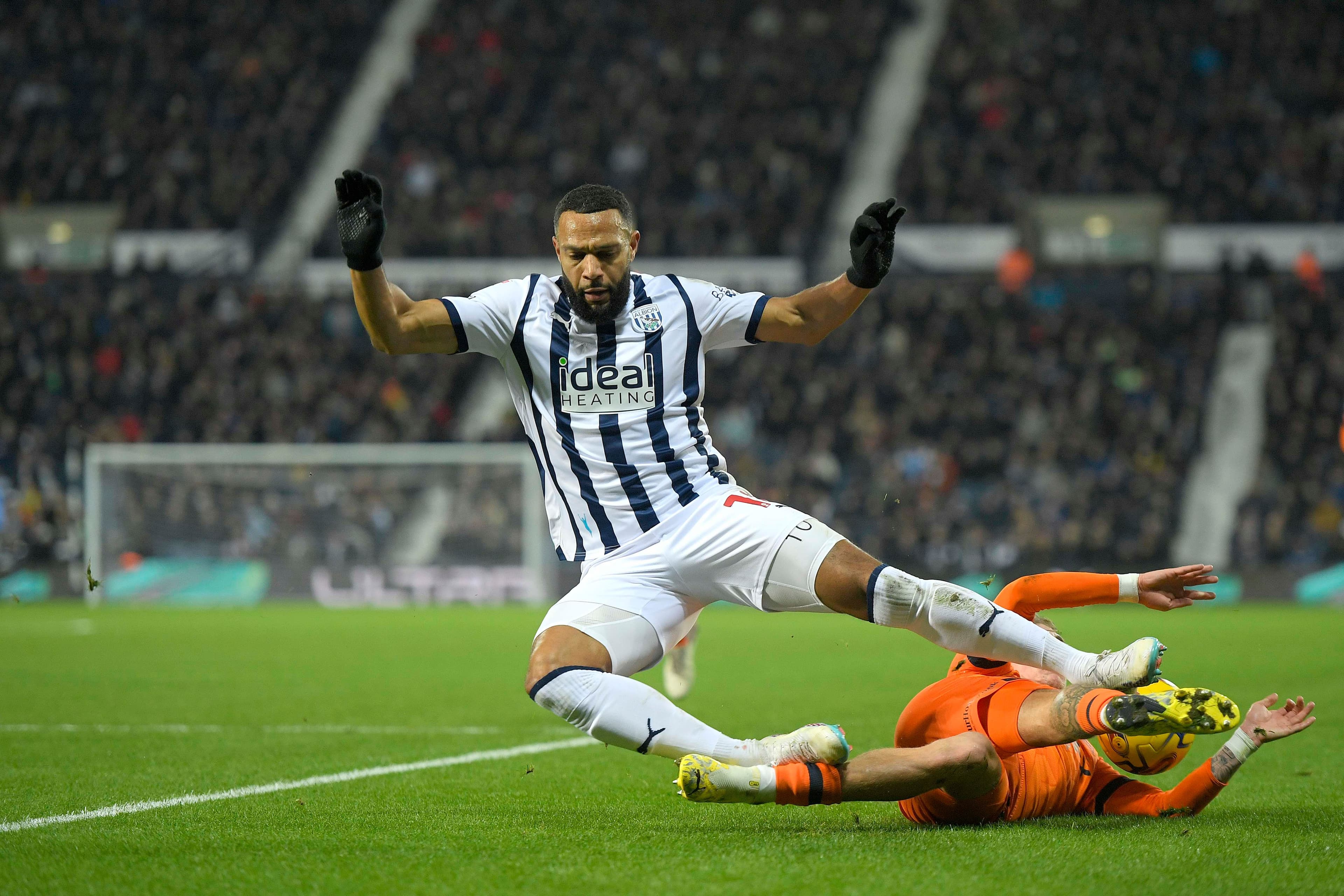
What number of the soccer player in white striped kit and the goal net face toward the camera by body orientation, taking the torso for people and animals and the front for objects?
2

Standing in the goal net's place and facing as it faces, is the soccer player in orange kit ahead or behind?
ahead

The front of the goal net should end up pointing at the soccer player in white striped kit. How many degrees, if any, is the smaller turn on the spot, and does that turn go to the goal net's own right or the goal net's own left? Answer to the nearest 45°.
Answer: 0° — it already faces them

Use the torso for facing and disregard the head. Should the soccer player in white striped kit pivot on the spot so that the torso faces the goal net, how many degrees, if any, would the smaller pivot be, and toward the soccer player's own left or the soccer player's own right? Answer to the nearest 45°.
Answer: approximately 180°

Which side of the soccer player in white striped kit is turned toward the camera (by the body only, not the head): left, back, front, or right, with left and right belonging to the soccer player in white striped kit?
front

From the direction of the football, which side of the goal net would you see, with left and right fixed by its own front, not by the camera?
front
